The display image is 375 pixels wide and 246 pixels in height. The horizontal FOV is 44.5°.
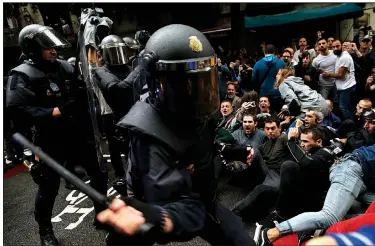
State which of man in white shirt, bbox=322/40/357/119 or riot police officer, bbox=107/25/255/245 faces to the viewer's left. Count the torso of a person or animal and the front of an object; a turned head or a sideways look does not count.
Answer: the man in white shirt

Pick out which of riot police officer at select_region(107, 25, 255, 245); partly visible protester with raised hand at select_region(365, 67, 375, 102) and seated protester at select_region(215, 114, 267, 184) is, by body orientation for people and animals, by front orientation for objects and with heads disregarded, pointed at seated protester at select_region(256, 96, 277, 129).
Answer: partly visible protester with raised hand at select_region(365, 67, 375, 102)

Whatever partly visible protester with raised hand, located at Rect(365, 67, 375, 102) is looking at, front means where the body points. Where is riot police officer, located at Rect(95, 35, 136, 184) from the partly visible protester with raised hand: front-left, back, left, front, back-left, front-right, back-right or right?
front

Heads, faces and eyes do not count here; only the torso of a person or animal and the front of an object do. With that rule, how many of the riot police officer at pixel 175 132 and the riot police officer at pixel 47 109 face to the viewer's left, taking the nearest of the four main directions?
0

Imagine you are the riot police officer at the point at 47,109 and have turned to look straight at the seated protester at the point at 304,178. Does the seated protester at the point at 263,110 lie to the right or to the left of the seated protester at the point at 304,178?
left

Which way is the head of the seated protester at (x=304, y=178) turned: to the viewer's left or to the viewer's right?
to the viewer's left

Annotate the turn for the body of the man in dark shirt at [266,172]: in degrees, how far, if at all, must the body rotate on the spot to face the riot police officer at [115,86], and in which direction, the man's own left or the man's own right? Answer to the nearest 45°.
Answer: approximately 45° to the man's own right

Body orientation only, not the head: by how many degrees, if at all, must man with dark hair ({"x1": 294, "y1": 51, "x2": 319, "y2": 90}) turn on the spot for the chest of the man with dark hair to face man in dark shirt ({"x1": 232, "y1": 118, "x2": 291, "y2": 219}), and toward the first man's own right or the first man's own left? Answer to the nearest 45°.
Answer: approximately 45° to the first man's own left

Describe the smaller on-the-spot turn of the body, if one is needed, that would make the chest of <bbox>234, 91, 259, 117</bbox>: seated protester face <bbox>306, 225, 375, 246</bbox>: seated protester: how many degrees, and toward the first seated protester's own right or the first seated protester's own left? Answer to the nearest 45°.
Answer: approximately 45° to the first seated protester's own left

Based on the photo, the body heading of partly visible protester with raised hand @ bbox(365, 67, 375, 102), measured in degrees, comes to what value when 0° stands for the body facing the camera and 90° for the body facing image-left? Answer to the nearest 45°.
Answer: approximately 45°

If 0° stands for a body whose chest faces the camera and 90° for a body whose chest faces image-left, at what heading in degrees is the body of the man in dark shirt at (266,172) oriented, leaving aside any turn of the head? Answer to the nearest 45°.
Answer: approximately 45°

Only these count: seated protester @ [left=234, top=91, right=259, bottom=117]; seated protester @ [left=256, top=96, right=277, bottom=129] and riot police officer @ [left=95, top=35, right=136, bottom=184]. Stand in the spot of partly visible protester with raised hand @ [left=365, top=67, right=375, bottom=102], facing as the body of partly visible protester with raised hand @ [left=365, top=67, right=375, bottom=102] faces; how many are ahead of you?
3

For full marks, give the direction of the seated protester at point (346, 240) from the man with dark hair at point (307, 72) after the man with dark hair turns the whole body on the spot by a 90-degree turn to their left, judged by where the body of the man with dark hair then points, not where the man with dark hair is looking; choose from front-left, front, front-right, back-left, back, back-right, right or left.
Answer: front-right

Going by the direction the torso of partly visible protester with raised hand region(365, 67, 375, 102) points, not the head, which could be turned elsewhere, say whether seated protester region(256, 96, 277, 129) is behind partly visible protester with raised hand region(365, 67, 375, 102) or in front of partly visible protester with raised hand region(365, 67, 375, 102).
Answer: in front
